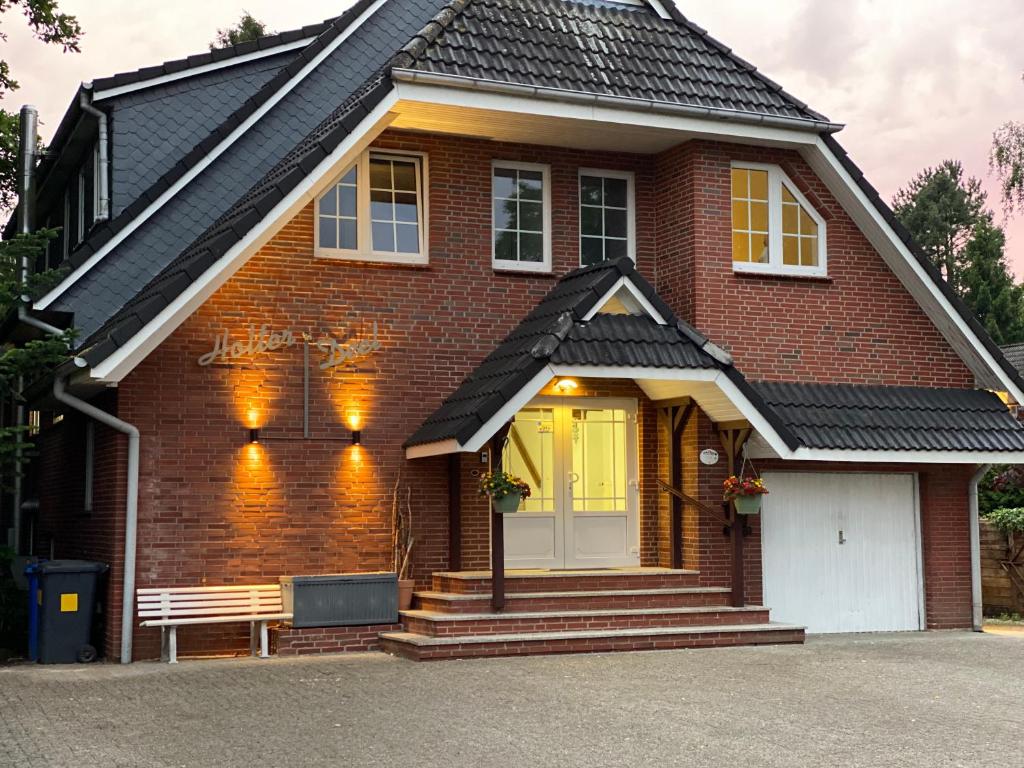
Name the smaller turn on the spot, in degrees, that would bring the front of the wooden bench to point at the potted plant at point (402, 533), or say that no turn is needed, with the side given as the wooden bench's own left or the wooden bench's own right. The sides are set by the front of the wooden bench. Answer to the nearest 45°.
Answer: approximately 90° to the wooden bench's own left

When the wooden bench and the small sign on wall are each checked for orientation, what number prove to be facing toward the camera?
2

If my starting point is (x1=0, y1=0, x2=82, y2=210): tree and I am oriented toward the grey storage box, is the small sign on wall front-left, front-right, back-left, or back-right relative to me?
front-left

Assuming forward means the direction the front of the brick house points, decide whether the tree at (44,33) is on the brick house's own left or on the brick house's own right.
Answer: on the brick house's own right

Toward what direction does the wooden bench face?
toward the camera

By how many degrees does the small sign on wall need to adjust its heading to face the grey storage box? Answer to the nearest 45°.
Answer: approximately 45° to its right

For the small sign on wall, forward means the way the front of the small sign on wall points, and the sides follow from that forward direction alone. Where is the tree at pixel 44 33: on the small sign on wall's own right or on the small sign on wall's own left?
on the small sign on wall's own right

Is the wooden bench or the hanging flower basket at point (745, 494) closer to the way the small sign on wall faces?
the hanging flower basket

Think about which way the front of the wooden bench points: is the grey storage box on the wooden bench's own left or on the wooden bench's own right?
on the wooden bench's own left

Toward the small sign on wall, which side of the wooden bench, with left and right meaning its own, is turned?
left

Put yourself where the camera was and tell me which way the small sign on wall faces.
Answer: facing the viewer
